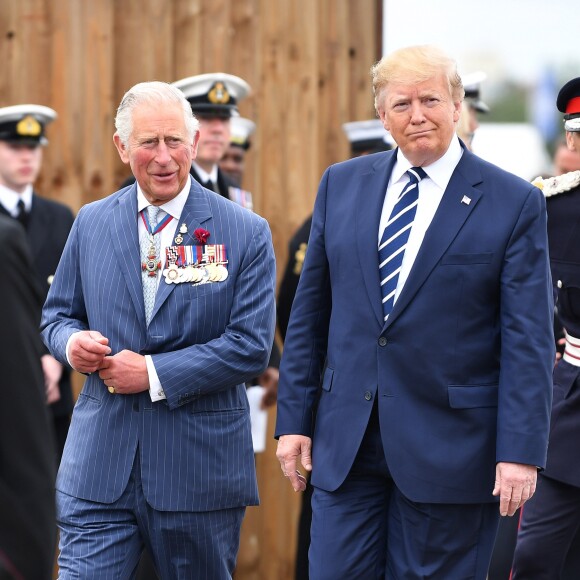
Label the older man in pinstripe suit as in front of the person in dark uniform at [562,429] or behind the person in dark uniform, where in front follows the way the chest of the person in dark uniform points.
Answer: in front

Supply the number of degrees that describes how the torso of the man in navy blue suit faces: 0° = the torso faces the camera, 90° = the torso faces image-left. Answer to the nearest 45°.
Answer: approximately 45°

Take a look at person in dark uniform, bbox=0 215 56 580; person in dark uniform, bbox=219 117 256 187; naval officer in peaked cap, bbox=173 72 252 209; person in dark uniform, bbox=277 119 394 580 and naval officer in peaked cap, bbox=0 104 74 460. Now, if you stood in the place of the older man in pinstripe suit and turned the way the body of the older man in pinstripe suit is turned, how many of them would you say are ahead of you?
1

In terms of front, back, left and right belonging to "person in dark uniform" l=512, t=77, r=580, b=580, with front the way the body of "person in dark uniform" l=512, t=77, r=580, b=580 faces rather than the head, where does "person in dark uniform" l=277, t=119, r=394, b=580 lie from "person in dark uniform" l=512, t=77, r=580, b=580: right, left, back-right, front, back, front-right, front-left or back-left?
right

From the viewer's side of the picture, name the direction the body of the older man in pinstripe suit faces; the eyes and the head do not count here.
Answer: toward the camera

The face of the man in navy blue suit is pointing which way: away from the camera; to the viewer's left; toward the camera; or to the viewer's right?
toward the camera

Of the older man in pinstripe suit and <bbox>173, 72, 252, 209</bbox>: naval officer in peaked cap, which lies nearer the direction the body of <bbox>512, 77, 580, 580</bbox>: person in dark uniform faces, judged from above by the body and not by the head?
the older man in pinstripe suit

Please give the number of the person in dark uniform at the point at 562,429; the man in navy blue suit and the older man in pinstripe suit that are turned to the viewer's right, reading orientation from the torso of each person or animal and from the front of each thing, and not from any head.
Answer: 0

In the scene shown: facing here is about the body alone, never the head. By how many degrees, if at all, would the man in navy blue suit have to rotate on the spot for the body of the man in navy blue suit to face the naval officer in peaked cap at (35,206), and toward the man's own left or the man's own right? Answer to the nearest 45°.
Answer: approximately 90° to the man's own right

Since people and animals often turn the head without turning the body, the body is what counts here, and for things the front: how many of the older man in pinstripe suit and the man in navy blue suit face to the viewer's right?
0

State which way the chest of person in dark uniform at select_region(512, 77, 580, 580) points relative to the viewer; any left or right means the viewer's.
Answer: facing the viewer and to the left of the viewer

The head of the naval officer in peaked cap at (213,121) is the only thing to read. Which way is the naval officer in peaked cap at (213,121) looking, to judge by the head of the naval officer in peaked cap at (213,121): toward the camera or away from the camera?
toward the camera

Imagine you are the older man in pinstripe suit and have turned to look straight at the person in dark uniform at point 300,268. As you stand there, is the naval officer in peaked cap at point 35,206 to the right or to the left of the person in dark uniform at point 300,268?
left

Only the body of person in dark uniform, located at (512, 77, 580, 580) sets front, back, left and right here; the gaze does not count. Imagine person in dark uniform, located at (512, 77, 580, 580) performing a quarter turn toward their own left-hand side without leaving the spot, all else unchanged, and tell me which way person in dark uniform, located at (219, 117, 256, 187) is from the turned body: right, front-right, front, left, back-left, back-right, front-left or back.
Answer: back

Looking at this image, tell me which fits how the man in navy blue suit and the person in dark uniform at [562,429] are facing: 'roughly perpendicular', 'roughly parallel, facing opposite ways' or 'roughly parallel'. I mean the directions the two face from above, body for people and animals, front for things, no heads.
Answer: roughly parallel

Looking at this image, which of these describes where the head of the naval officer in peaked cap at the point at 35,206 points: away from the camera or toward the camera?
toward the camera

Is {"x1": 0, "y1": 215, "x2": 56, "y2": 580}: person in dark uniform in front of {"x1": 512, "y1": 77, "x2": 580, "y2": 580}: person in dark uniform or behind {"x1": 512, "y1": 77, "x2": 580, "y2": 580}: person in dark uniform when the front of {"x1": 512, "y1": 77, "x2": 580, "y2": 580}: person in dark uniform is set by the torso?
in front
